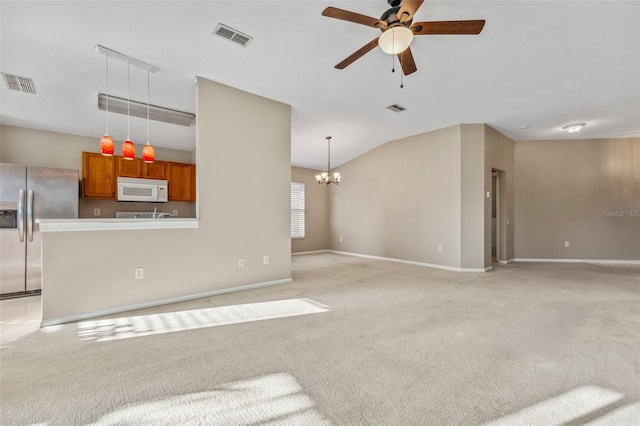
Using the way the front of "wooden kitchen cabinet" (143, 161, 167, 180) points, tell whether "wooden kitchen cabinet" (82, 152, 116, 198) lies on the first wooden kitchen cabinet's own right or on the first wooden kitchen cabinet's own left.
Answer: on the first wooden kitchen cabinet's own right

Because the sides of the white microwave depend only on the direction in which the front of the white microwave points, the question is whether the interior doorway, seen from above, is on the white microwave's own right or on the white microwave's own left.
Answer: on the white microwave's own left

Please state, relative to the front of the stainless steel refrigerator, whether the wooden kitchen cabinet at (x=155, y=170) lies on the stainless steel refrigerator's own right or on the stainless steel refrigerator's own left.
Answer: on the stainless steel refrigerator's own left

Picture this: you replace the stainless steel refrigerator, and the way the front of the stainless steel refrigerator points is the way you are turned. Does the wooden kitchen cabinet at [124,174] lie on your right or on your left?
on your left

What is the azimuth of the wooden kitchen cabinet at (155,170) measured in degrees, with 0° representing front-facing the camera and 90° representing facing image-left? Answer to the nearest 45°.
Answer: approximately 0°

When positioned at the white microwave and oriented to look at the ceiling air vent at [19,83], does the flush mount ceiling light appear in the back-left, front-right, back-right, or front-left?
back-left

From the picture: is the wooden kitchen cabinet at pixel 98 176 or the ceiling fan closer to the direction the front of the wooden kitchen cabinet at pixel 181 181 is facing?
the ceiling fan

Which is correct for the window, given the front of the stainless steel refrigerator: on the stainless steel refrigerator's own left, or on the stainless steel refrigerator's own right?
on the stainless steel refrigerator's own left

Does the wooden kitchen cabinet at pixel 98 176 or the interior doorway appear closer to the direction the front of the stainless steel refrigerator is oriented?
the interior doorway

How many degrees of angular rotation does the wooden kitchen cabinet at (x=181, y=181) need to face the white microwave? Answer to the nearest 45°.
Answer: approximately 45° to its right

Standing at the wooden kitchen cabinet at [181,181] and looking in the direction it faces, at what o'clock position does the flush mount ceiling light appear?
The flush mount ceiling light is roughly at 10 o'clock from the wooden kitchen cabinet.

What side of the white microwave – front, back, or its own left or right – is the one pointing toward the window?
left

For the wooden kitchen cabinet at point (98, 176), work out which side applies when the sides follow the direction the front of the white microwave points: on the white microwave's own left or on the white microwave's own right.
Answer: on the white microwave's own right

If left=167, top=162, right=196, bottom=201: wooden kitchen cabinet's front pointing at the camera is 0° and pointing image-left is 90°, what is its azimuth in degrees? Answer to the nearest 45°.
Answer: approximately 0°
